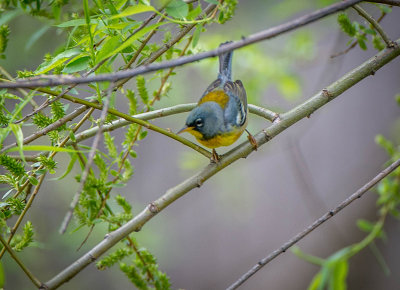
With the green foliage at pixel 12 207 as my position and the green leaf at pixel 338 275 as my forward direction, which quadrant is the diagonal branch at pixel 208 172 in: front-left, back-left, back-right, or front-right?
front-left

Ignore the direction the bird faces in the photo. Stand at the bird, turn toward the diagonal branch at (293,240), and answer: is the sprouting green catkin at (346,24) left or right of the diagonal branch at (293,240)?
left

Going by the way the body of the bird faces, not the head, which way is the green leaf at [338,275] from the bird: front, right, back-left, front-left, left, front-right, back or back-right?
front-left

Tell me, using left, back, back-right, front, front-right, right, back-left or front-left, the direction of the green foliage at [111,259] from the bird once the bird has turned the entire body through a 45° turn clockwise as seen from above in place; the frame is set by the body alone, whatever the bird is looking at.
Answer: front-left

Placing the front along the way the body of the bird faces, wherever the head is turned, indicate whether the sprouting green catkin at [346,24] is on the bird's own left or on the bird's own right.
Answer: on the bird's own left

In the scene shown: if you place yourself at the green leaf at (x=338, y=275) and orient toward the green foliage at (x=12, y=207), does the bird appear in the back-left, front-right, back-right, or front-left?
front-right

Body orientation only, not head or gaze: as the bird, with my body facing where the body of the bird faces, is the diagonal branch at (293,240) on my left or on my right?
on my left

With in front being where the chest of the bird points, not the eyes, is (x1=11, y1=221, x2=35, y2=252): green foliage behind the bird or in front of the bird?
in front
